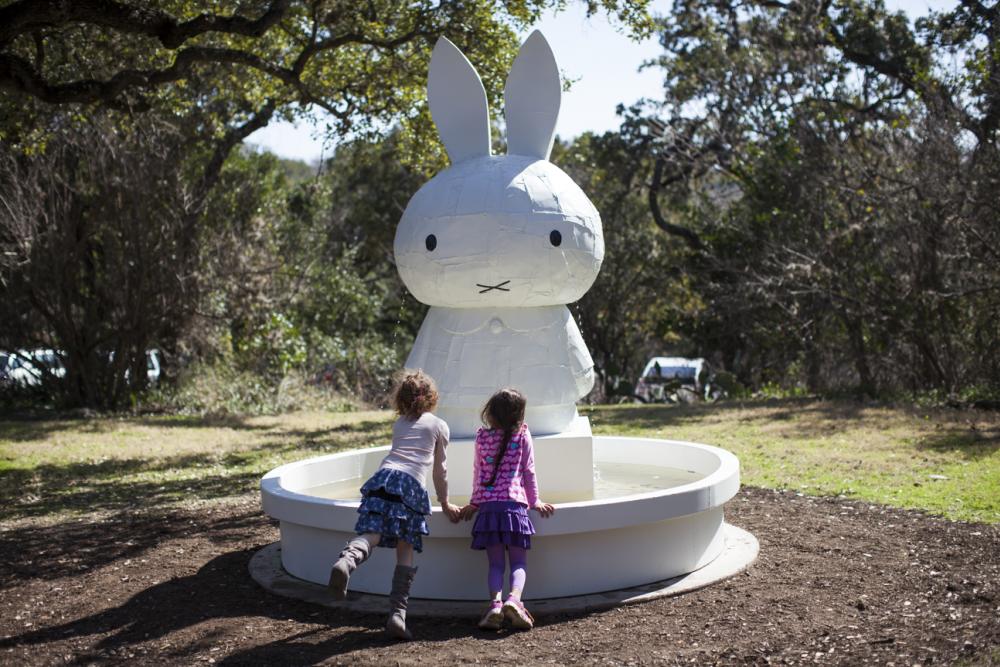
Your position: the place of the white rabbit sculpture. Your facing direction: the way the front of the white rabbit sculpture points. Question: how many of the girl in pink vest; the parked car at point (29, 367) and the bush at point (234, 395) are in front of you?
1

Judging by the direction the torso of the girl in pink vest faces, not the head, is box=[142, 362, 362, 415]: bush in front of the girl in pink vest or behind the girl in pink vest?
in front

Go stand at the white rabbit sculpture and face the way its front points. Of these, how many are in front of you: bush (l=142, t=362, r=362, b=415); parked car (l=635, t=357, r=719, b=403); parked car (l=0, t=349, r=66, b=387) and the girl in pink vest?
1

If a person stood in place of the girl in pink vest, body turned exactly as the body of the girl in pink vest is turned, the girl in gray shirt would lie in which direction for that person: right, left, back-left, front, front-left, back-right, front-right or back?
left

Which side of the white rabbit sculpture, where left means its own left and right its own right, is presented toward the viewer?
front

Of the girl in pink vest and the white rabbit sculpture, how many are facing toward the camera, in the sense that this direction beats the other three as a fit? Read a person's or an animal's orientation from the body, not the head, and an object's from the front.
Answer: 1

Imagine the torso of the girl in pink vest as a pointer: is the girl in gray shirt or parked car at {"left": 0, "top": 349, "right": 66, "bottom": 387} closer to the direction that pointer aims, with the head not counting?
the parked car

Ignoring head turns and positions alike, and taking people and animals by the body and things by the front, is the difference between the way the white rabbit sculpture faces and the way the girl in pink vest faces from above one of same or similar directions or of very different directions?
very different directions

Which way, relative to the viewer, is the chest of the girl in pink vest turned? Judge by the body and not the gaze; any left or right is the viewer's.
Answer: facing away from the viewer

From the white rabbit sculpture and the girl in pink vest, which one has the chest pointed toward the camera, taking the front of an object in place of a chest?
the white rabbit sculpture

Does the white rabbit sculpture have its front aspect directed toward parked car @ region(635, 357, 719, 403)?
no

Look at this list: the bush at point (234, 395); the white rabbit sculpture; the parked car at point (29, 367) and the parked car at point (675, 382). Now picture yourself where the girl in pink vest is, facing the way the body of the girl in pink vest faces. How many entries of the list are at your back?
0

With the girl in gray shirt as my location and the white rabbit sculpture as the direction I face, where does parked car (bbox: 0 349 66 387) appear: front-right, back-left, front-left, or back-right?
front-left

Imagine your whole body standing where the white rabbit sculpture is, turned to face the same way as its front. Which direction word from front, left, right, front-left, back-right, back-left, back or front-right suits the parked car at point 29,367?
back-right

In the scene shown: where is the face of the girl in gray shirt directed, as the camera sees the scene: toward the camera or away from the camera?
away from the camera

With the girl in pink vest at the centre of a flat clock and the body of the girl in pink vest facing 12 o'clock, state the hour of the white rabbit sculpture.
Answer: The white rabbit sculpture is roughly at 12 o'clock from the girl in pink vest.

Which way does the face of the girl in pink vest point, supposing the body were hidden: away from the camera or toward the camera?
away from the camera

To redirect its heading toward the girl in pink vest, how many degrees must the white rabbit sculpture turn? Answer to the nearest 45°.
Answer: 0° — it already faces them
